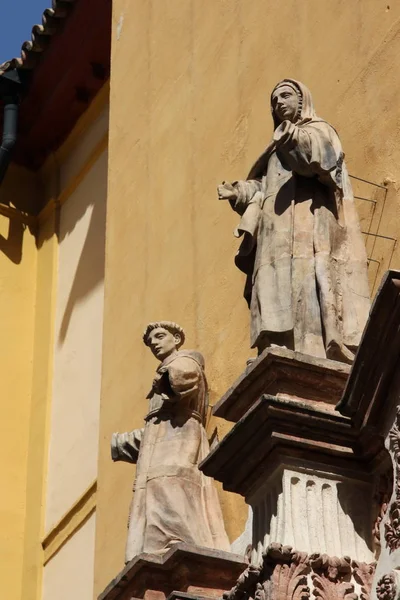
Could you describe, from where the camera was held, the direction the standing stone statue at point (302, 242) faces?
facing the viewer and to the left of the viewer

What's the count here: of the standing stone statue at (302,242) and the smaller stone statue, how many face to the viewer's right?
0
